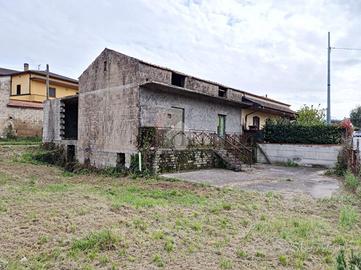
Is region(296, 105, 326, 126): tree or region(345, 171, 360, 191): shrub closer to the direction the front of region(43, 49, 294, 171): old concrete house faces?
the shrub

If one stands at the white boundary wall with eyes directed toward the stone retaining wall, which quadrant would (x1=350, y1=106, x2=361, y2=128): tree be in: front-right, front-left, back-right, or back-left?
back-right

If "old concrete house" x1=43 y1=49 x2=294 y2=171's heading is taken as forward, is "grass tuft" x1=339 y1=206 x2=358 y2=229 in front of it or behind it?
in front

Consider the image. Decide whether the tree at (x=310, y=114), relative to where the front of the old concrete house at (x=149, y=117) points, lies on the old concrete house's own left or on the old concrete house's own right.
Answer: on the old concrete house's own left

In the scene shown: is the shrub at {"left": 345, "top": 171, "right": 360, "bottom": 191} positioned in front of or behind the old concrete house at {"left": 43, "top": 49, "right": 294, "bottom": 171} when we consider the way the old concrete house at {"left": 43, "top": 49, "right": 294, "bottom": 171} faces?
in front

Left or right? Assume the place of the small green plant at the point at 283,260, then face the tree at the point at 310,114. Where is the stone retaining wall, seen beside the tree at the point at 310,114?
left

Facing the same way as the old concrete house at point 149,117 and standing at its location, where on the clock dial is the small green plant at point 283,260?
The small green plant is roughly at 1 o'clock from the old concrete house.

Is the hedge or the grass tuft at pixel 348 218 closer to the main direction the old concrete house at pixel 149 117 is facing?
the grass tuft

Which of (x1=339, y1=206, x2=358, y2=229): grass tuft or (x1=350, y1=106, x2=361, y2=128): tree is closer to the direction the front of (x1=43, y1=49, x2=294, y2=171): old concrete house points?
the grass tuft

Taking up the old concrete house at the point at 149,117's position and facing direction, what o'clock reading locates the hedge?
The hedge is roughly at 10 o'clock from the old concrete house.

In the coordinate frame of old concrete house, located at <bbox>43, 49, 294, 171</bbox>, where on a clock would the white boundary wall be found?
The white boundary wall is roughly at 10 o'clock from the old concrete house.

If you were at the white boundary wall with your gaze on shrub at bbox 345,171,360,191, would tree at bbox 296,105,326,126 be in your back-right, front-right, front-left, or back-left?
back-left

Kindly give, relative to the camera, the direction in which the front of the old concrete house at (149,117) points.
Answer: facing the viewer and to the right of the viewer

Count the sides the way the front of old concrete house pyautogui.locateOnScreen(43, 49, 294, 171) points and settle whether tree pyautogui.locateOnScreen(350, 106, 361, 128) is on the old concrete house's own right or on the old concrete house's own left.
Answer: on the old concrete house's own left
